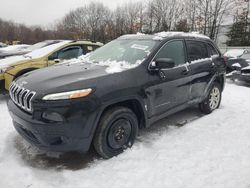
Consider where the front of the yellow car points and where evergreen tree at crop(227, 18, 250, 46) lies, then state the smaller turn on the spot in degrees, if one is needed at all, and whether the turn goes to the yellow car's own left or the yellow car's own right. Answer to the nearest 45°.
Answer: approximately 180°

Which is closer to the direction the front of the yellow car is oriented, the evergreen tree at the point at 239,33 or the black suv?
the black suv

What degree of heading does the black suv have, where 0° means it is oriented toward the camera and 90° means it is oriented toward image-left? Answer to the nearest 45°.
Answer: approximately 45°

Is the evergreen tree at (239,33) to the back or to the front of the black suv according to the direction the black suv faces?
to the back

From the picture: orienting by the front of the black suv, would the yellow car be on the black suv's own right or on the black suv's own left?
on the black suv's own right
